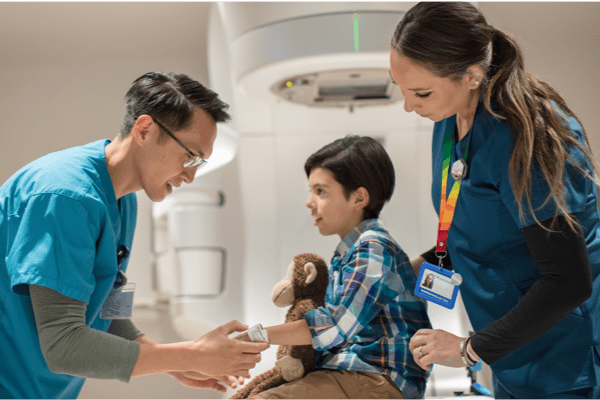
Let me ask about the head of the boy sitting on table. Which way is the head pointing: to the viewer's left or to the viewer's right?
to the viewer's left

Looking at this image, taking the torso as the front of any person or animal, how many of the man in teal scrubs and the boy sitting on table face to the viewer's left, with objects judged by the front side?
1

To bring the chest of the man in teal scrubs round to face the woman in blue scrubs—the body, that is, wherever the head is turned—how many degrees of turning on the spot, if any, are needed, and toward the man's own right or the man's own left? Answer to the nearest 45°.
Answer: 0° — they already face them

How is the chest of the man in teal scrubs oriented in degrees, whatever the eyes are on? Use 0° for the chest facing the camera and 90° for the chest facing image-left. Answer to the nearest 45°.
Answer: approximately 270°

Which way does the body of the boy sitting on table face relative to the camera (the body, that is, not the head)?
to the viewer's left

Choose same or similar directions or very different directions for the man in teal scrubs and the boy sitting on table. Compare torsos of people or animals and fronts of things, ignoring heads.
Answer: very different directions
